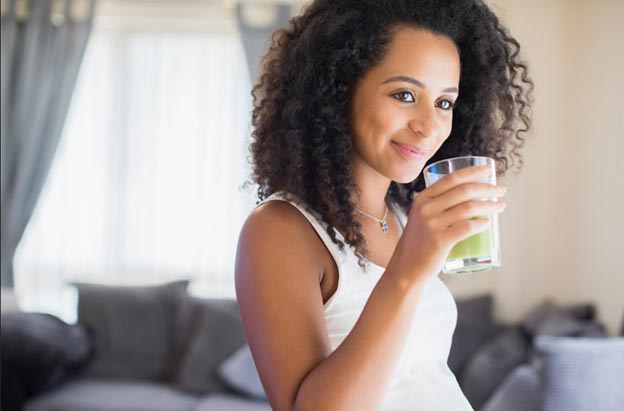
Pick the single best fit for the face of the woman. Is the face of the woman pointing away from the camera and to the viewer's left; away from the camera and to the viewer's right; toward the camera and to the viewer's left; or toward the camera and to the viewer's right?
toward the camera and to the viewer's right

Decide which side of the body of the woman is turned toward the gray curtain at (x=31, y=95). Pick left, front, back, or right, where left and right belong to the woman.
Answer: back

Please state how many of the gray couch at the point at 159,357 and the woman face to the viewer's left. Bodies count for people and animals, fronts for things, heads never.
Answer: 0

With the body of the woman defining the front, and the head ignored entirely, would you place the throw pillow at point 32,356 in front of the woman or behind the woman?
behind

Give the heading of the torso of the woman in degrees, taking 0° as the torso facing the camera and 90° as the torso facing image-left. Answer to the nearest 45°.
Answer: approximately 315°

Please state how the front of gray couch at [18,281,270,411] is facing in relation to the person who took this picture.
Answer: facing the viewer

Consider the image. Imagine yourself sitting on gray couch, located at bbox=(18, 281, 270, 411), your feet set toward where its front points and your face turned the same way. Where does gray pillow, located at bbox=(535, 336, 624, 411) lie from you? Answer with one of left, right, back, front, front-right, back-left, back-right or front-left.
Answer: front-left

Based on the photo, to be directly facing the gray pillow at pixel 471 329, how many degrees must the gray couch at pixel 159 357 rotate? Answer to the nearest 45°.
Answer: approximately 90° to its left

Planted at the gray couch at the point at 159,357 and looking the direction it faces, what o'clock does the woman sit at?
The woman is roughly at 12 o'clock from the gray couch.

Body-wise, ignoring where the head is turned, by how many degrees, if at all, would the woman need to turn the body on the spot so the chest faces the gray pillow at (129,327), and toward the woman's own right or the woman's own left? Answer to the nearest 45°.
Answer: approximately 180°
